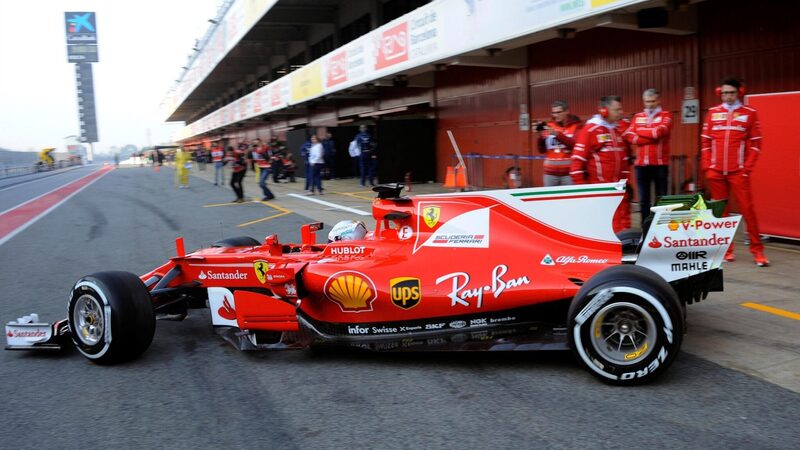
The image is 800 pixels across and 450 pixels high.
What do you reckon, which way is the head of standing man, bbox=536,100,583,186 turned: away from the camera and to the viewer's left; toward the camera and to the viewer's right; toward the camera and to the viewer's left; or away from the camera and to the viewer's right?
toward the camera and to the viewer's left

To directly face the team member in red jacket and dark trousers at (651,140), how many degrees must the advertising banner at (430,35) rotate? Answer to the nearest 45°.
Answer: approximately 45° to its left

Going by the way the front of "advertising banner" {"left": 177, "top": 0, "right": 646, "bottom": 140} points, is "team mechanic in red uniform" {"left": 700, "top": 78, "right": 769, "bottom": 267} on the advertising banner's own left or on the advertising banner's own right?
on the advertising banner's own left

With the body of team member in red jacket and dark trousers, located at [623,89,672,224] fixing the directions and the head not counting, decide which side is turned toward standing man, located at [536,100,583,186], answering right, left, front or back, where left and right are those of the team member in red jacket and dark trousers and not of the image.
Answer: right

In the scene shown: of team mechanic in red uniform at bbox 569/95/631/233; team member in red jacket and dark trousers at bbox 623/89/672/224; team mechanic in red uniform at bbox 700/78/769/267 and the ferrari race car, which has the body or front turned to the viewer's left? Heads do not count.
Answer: the ferrari race car

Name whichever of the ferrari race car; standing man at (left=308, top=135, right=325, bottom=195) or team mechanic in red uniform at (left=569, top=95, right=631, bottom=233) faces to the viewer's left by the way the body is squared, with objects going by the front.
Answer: the ferrari race car

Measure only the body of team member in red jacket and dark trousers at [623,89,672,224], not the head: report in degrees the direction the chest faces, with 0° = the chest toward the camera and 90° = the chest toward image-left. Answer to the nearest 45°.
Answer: approximately 0°

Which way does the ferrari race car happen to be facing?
to the viewer's left
